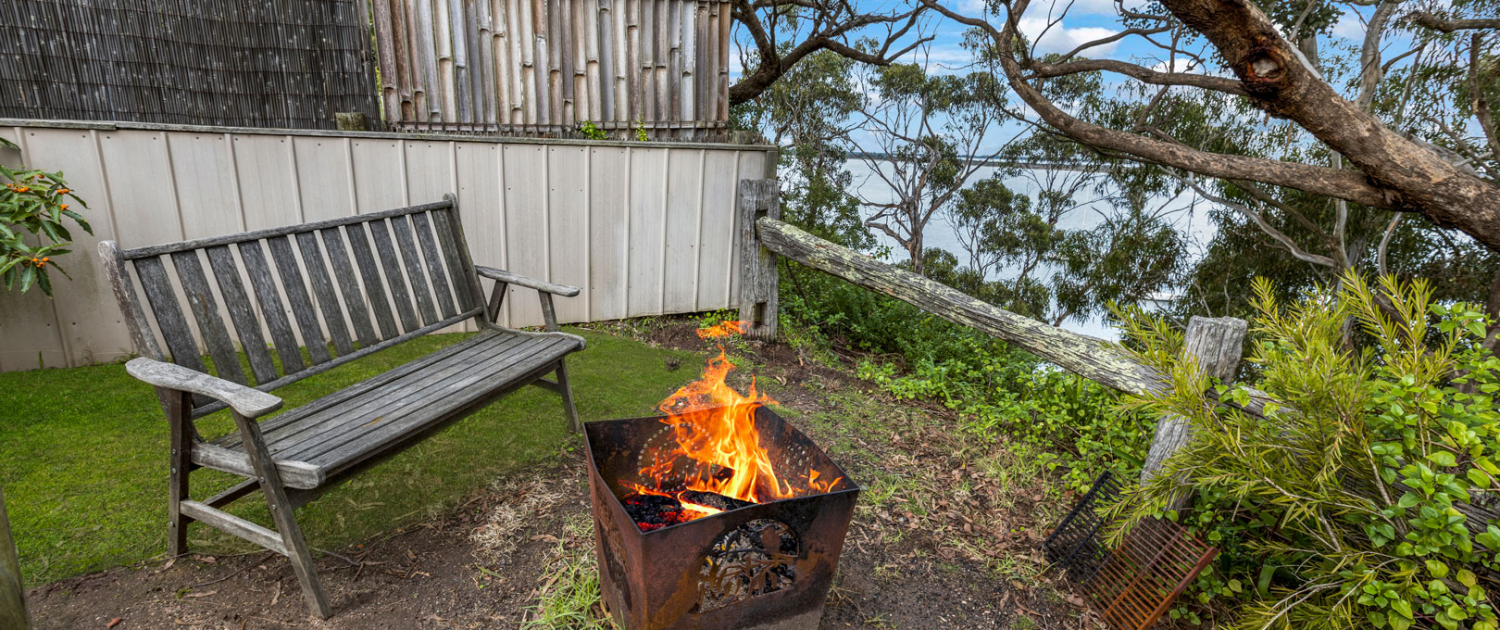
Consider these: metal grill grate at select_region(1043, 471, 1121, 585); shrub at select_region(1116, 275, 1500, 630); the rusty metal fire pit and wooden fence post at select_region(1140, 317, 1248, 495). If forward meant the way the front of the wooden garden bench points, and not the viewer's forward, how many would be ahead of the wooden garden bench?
4

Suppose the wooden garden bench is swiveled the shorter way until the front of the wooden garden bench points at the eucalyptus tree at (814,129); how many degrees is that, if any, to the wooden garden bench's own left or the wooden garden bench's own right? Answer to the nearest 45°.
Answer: approximately 90° to the wooden garden bench's own left

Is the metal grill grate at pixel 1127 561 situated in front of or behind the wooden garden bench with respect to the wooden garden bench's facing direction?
in front

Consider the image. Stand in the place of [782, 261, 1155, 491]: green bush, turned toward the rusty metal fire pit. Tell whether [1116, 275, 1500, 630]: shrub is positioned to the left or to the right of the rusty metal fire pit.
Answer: left

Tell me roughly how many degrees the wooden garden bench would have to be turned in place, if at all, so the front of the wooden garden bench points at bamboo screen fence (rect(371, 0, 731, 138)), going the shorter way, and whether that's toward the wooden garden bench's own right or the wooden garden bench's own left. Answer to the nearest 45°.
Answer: approximately 90° to the wooden garden bench's own left

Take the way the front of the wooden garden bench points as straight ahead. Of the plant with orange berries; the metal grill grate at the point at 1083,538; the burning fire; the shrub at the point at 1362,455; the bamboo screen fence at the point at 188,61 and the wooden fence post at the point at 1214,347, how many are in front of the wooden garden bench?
4

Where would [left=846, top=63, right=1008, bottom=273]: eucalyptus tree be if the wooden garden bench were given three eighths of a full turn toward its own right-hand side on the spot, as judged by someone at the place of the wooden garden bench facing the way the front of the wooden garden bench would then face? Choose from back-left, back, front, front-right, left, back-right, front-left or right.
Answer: back-right

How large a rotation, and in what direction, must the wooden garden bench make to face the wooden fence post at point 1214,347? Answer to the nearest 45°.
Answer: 0° — it already faces it

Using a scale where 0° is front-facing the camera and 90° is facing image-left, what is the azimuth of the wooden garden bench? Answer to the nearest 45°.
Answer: approximately 315°

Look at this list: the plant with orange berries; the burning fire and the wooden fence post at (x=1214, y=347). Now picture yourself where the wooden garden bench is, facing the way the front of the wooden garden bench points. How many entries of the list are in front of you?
2

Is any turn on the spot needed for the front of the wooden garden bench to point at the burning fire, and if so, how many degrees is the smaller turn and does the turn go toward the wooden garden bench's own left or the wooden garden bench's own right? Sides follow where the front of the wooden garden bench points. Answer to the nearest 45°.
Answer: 0° — it already faces it
